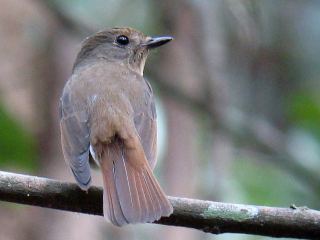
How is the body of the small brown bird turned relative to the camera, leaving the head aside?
away from the camera

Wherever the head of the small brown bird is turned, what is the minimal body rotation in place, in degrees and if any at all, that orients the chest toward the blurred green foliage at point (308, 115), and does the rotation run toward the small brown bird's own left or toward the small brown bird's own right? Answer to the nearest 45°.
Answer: approximately 45° to the small brown bird's own right

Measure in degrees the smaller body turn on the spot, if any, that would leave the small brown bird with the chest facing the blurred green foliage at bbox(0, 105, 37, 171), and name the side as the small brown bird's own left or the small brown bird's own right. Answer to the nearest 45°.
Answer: approximately 45° to the small brown bird's own left
